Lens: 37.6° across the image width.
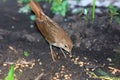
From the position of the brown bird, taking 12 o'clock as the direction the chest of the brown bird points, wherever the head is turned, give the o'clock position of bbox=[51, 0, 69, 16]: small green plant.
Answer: The small green plant is roughly at 8 o'clock from the brown bird.

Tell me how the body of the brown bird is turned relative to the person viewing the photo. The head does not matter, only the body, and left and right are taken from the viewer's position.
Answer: facing the viewer and to the right of the viewer
